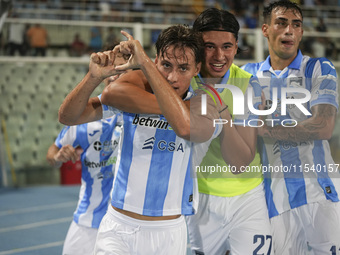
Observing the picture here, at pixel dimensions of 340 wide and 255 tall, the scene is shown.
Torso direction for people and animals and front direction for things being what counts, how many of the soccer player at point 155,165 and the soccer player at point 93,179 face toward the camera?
2

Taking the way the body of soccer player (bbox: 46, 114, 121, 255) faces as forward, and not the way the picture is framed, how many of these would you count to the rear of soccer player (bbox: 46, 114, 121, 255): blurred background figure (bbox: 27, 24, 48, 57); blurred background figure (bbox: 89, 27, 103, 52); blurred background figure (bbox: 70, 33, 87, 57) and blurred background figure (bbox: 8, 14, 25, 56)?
4

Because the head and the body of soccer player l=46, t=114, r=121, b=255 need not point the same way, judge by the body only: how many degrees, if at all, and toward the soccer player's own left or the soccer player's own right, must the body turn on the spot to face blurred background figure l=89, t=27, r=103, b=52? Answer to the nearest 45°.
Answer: approximately 180°

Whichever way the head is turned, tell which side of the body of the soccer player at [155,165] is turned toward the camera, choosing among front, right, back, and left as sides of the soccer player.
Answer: front

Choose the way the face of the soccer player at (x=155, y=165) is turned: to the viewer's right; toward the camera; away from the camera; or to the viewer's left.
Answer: toward the camera

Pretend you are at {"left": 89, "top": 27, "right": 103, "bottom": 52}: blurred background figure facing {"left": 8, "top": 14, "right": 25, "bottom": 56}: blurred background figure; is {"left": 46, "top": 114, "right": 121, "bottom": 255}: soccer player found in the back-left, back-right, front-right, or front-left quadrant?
front-left

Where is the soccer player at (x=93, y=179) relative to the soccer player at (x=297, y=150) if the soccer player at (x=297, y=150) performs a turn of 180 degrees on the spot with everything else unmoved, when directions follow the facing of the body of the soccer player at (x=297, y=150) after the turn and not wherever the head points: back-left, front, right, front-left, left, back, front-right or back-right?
back-left

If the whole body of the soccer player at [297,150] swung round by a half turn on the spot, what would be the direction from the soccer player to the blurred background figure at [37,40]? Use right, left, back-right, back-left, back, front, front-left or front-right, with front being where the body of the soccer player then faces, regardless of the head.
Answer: left

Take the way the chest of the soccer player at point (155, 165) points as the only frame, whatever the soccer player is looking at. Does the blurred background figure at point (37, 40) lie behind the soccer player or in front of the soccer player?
behind

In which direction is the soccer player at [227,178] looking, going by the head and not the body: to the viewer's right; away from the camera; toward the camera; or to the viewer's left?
toward the camera

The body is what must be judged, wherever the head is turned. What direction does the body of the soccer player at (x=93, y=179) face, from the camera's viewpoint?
toward the camera

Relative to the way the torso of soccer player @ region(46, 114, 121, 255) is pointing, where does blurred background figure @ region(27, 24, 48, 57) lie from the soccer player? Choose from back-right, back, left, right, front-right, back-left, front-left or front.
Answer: back

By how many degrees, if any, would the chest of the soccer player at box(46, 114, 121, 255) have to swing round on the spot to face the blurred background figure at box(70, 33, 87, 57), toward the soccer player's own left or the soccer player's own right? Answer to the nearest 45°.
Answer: approximately 180°

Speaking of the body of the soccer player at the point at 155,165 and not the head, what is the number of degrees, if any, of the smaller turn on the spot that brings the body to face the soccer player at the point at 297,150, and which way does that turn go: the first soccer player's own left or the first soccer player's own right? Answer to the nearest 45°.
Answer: approximately 135° to the first soccer player's own left
